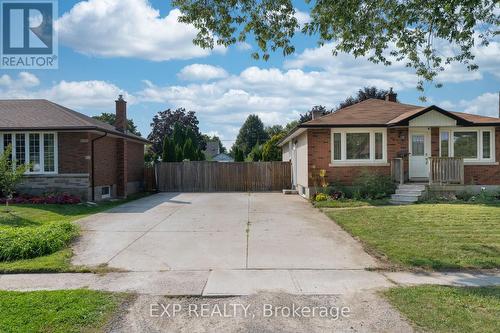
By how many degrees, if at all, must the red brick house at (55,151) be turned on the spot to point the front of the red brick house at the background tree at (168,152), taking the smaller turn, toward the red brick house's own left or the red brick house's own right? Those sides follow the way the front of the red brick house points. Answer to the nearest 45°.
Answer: approximately 135° to the red brick house's own left

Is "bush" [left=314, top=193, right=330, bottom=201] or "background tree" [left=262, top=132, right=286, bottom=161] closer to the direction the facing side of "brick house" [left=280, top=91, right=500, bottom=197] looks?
the bush

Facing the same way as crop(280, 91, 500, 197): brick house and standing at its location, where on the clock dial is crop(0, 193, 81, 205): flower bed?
The flower bed is roughly at 2 o'clock from the brick house.

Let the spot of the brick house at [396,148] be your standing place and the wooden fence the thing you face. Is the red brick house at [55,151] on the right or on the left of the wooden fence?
left

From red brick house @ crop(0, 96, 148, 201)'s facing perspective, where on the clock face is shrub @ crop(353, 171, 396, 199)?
The shrub is roughly at 10 o'clock from the red brick house.

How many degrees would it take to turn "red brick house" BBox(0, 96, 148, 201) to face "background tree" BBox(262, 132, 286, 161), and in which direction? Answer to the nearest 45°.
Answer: approximately 135° to its left

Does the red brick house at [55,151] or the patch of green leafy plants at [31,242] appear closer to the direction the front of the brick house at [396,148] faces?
the patch of green leafy plants

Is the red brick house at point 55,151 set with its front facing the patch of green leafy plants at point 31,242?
yes

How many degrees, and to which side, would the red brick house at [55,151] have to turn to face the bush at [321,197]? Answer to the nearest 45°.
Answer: approximately 45° to its left

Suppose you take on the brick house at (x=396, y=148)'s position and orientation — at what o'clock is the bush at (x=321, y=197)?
The bush is roughly at 2 o'clock from the brick house.

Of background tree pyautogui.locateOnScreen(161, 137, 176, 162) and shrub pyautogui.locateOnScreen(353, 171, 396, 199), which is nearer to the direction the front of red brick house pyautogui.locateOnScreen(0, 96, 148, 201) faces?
the shrub

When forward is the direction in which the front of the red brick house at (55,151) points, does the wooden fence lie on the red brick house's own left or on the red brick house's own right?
on the red brick house's own left

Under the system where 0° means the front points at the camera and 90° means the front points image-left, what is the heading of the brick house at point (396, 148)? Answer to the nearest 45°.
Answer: approximately 0°

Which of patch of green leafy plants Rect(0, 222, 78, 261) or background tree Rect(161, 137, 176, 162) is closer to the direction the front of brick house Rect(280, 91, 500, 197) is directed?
the patch of green leafy plants

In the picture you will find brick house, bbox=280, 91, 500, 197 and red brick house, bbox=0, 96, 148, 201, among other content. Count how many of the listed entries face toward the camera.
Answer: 2
